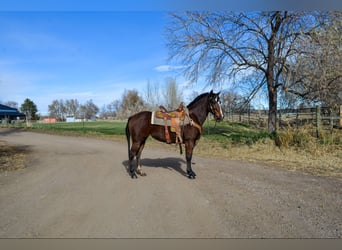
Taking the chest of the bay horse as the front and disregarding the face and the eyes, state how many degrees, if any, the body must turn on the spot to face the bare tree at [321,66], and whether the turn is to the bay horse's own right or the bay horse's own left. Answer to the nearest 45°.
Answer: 0° — it already faces it

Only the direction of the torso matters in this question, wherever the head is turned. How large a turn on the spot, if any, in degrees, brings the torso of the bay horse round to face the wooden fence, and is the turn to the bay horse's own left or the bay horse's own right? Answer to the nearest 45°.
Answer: approximately 45° to the bay horse's own left

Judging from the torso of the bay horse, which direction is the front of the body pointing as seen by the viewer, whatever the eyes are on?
to the viewer's right

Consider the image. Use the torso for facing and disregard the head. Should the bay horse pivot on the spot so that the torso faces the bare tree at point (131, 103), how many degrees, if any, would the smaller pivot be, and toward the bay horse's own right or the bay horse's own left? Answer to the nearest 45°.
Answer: approximately 135° to the bay horse's own left

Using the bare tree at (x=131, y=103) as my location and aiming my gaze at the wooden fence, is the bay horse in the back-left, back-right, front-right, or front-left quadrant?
front-right
